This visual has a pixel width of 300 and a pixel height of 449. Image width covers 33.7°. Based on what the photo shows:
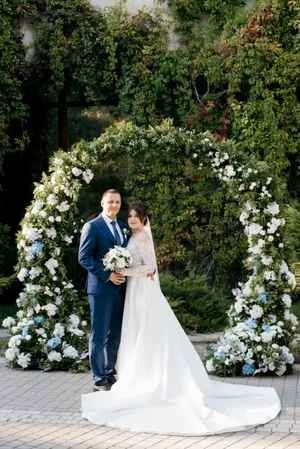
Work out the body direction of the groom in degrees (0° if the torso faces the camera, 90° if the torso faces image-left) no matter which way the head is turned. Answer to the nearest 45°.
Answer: approximately 315°

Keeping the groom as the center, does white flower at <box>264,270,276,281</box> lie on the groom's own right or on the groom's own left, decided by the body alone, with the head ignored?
on the groom's own left

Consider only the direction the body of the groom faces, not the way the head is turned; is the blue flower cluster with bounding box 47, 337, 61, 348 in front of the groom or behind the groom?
behind

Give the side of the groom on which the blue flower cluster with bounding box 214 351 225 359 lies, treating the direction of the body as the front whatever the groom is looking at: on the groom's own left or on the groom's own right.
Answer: on the groom's own left
